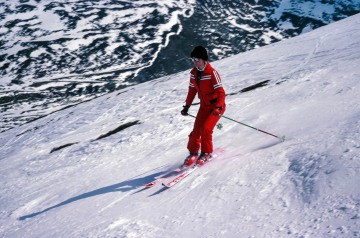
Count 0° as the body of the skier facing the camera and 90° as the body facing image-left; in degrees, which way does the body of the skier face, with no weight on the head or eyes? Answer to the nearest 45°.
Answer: approximately 45°
